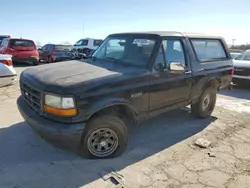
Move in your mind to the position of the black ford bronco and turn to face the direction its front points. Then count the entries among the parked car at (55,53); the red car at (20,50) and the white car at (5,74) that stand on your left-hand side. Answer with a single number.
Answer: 0

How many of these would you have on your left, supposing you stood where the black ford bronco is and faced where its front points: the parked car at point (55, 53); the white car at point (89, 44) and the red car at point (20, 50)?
0

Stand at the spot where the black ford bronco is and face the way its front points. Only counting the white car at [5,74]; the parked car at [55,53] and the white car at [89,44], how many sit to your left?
0

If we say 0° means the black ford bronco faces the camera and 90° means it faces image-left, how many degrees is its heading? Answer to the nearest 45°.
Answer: approximately 45°

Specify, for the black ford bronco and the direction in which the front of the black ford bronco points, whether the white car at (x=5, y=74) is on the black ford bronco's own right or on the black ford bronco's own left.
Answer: on the black ford bronco's own right

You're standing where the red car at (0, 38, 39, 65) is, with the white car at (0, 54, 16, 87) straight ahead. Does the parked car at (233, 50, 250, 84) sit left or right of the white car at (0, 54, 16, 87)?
left

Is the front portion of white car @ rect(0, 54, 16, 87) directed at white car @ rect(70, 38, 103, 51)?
no

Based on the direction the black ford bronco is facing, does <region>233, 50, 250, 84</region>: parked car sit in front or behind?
behind

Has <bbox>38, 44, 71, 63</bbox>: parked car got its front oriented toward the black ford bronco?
no

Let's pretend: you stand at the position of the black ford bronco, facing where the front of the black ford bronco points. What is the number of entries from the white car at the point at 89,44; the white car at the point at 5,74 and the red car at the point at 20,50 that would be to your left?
0

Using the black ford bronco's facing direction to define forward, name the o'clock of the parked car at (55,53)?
The parked car is roughly at 4 o'clock from the black ford bronco.
